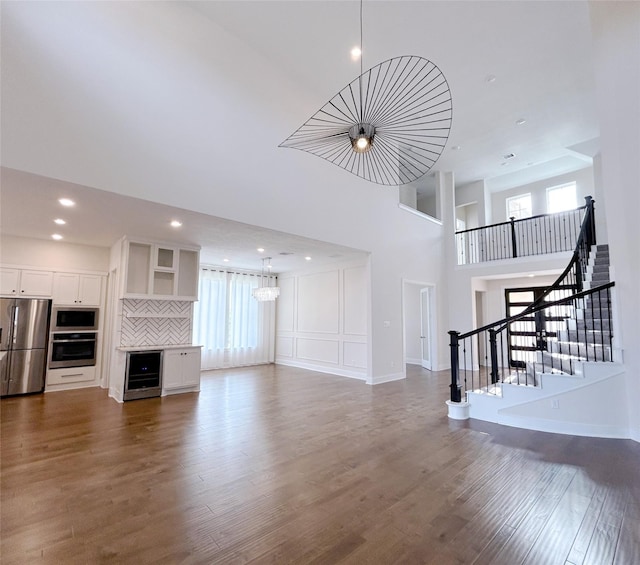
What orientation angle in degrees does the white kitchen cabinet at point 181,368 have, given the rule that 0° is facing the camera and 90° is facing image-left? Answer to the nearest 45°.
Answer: approximately 0°

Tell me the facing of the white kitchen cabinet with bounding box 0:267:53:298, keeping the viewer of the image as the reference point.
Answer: facing the viewer

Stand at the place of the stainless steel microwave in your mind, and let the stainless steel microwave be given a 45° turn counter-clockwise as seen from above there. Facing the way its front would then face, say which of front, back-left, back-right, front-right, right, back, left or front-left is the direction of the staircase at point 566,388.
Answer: front

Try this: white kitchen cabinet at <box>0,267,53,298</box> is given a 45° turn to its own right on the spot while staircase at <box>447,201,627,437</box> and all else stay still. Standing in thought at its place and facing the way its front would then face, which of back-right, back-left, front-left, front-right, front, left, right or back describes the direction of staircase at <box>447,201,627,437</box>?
left

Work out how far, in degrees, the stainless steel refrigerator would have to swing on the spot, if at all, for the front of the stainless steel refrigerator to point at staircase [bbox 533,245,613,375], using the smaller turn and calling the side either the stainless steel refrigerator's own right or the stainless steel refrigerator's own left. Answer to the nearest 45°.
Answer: approximately 45° to the stainless steel refrigerator's own left

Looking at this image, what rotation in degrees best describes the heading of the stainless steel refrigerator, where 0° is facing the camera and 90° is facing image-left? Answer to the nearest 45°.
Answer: approximately 0°

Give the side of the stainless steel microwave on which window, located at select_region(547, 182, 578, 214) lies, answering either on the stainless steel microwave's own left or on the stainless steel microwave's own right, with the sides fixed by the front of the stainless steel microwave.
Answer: on the stainless steel microwave's own left

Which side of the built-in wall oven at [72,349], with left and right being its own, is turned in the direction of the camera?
front

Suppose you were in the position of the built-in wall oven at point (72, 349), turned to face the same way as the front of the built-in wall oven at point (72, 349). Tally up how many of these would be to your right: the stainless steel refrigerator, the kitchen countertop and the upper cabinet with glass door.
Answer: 1

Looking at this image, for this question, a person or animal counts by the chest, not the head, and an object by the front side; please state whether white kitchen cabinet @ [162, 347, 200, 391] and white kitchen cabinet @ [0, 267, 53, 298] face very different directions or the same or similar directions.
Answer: same or similar directions

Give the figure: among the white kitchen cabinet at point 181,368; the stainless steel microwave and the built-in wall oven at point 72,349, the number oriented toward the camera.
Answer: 3

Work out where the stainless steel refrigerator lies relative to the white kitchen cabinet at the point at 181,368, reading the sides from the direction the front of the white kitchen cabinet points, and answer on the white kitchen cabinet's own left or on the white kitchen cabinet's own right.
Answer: on the white kitchen cabinet's own right

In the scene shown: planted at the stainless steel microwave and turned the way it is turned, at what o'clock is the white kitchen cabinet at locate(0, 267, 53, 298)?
The white kitchen cabinet is roughly at 3 o'clock from the stainless steel microwave.
